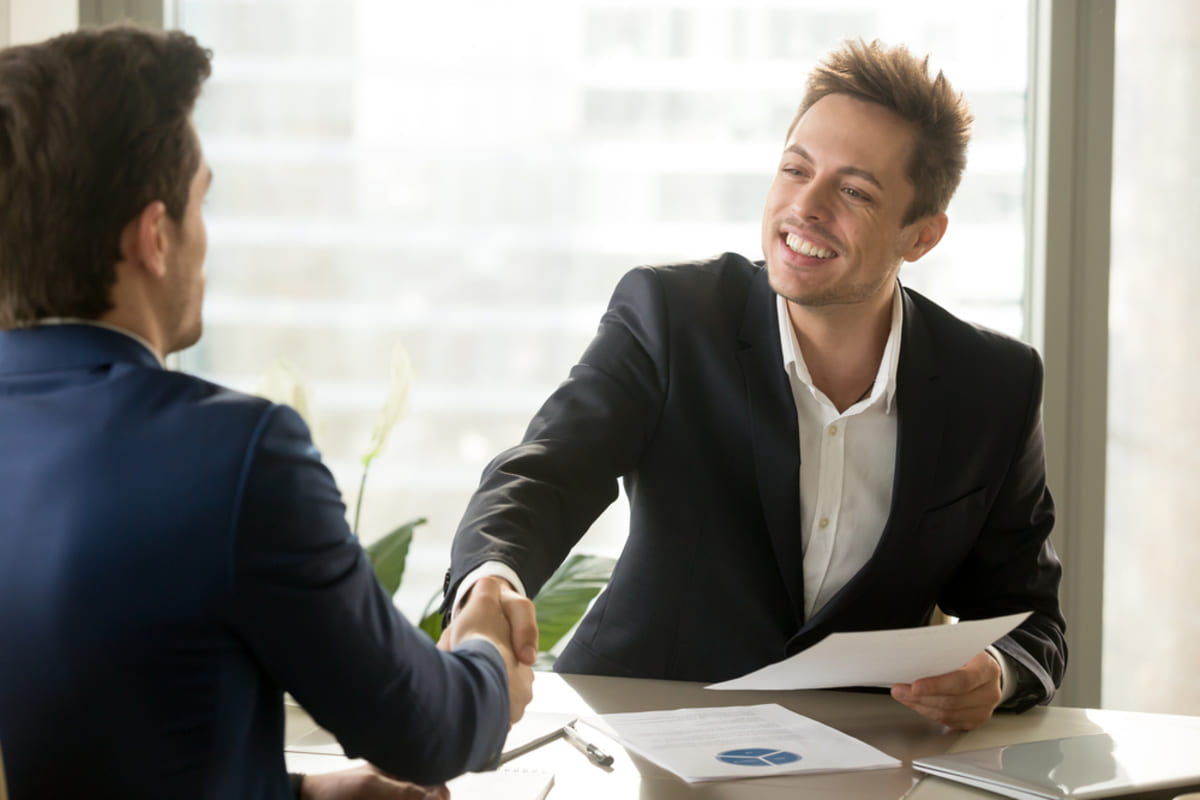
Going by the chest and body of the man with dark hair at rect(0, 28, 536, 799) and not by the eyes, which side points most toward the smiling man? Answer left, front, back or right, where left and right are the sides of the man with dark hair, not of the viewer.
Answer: front

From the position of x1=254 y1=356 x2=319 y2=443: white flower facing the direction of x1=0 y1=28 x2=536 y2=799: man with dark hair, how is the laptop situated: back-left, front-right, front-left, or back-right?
front-left

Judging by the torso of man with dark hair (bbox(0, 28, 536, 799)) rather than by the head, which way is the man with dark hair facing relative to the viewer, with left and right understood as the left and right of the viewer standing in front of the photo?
facing away from the viewer and to the right of the viewer

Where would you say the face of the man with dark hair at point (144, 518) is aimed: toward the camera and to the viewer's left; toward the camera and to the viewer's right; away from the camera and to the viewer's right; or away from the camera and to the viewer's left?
away from the camera and to the viewer's right

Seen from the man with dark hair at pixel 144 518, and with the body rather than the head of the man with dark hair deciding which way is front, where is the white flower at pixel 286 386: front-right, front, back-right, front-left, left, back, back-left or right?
front-left
